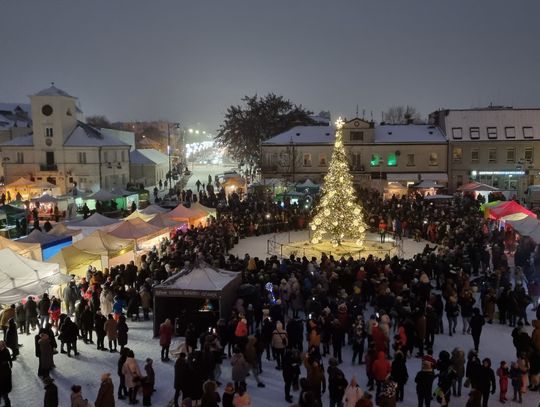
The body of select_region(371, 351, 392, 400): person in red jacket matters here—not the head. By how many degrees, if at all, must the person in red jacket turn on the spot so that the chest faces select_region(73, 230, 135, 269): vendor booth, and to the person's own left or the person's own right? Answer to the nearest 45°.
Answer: approximately 45° to the person's own left

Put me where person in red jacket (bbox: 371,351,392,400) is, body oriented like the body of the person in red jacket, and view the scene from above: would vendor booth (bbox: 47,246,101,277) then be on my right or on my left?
on my left

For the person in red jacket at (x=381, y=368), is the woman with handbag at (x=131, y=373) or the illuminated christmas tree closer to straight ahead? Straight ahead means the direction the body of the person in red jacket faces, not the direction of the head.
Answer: the illuminated christmas tree

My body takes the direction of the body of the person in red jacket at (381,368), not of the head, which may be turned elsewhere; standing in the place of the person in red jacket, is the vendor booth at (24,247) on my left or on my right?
on my left

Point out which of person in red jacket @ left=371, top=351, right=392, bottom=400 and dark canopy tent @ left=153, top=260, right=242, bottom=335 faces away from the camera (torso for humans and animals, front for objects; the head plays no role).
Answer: the person in red jacket

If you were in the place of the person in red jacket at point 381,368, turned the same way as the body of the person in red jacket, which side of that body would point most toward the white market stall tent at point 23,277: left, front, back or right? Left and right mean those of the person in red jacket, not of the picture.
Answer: left

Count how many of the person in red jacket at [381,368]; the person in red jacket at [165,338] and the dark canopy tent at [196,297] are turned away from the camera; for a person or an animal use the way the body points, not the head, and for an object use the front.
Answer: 2

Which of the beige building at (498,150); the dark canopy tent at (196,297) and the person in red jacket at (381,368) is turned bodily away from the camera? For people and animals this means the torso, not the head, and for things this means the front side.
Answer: the person in red jacket

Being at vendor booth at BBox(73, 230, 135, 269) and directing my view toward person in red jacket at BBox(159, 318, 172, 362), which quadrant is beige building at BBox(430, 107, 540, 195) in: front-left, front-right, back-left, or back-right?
back-left

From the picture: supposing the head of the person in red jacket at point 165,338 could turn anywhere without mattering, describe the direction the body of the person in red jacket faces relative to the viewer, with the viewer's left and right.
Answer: facing away from the viewer

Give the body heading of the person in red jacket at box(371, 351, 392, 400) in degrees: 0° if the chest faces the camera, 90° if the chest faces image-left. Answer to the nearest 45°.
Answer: approximately 180°
